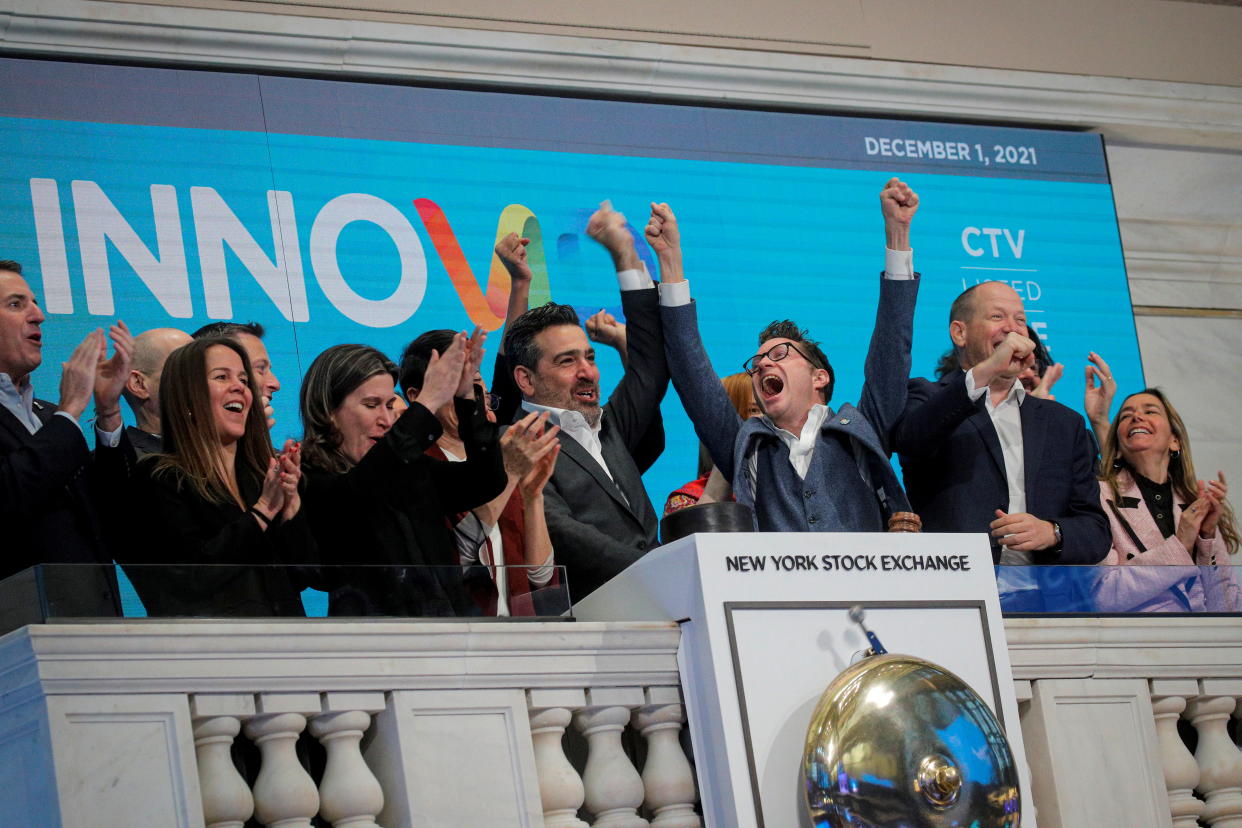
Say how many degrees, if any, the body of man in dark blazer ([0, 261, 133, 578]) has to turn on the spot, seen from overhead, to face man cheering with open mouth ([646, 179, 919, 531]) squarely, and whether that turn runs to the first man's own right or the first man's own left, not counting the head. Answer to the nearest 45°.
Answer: approximately 45° to the first man's own left

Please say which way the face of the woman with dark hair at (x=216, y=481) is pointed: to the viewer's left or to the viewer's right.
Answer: to the viewer's right

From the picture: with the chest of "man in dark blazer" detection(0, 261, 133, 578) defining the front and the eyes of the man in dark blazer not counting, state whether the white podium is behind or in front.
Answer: in front

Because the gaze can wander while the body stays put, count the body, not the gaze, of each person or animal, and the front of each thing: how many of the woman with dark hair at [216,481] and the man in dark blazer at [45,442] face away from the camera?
0

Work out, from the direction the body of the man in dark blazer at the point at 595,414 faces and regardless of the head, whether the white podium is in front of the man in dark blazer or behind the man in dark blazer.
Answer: in front

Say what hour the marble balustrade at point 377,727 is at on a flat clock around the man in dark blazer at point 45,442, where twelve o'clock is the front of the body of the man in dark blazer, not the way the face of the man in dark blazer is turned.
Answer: The marble balustrade is roughly at 1 o'clock from the man in dark blazer.

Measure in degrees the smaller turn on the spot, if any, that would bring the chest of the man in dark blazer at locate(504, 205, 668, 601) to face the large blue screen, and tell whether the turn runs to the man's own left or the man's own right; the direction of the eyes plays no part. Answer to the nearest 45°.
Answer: approximately 135° to the man's own left

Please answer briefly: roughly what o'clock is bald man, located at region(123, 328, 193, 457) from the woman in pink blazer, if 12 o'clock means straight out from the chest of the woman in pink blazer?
The bald man is roughly at 2 o'clock from the woman in pink blazer.

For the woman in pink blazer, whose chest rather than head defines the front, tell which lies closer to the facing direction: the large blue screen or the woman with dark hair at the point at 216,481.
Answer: the woman with dark hair
